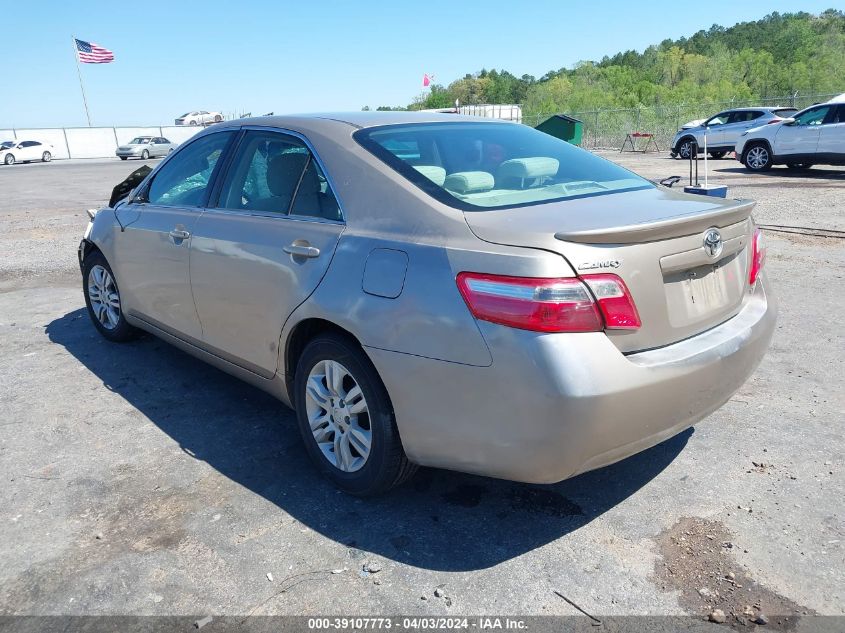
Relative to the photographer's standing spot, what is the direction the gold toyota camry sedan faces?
facing away from the viewer and to the left of the viewer

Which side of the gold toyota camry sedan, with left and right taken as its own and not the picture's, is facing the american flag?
front

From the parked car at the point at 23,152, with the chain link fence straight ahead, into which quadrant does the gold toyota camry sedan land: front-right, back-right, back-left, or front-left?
front-right

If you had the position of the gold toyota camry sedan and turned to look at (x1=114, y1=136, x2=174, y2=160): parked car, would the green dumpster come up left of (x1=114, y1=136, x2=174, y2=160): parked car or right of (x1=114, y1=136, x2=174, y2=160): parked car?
right

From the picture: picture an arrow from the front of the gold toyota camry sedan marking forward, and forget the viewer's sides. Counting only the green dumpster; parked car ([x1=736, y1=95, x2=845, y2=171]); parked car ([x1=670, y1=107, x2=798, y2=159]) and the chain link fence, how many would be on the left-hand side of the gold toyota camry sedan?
0

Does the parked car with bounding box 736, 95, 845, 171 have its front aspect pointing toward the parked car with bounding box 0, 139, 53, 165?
yes

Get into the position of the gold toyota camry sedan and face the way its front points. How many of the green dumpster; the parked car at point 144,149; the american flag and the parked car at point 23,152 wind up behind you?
0

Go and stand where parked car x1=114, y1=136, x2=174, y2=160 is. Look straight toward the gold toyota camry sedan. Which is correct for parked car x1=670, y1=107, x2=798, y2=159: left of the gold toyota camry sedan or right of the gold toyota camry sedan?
left

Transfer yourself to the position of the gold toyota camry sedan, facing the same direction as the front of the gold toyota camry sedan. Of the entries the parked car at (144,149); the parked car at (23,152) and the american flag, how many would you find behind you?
0

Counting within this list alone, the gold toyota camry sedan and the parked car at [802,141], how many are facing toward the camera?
0

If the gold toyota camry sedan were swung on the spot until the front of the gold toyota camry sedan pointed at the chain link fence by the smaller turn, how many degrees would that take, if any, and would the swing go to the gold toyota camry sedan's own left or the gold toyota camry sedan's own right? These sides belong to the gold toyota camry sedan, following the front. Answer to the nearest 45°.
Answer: approximately 45° to the gold toyota camry sedan's own right

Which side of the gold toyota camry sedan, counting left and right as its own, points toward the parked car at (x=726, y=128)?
right

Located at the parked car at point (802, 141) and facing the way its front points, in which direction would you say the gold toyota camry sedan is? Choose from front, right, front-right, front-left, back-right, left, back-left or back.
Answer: left

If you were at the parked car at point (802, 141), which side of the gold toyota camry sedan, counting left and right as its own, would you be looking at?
right

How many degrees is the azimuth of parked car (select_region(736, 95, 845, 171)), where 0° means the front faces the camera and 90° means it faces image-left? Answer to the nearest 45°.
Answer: approximately 90°

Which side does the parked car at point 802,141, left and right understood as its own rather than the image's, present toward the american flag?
front
